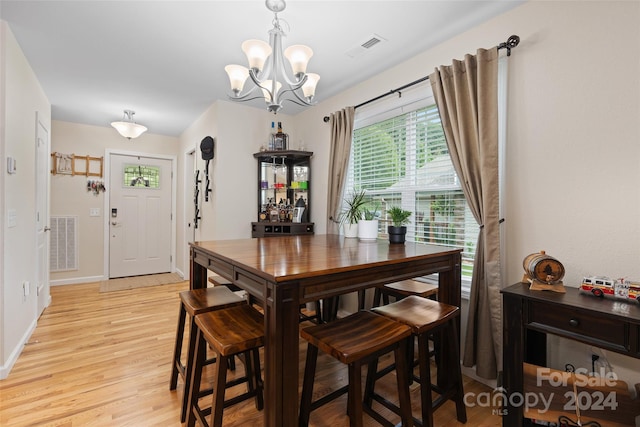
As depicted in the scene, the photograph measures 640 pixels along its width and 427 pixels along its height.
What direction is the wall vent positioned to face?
toward the camera

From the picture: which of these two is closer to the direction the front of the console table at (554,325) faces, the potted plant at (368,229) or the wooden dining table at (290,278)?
the wooden dining table

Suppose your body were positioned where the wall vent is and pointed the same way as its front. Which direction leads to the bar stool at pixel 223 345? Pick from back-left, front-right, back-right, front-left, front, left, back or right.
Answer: front

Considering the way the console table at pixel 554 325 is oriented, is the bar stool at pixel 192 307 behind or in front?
in front

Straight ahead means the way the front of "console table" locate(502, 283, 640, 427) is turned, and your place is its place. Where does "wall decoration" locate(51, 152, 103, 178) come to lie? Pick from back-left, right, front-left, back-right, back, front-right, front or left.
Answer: front-right

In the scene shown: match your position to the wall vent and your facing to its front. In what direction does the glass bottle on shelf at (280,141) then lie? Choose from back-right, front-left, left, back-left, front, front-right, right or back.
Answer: front-left

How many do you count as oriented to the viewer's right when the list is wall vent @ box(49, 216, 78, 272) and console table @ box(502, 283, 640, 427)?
0

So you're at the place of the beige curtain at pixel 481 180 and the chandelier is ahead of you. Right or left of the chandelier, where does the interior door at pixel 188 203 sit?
right

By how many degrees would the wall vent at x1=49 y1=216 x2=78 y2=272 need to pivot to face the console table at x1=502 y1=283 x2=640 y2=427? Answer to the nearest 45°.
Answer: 0° — it already faces it

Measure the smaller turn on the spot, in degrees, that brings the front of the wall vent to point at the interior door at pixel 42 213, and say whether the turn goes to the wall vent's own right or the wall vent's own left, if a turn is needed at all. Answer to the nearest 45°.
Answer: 0° — it already faces it

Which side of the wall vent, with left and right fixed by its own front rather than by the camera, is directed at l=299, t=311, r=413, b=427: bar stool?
front

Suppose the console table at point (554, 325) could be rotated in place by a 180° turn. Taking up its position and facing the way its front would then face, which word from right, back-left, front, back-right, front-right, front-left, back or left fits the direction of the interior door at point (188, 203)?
back-left

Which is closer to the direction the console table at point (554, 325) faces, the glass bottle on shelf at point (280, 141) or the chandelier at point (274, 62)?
the chandelier
